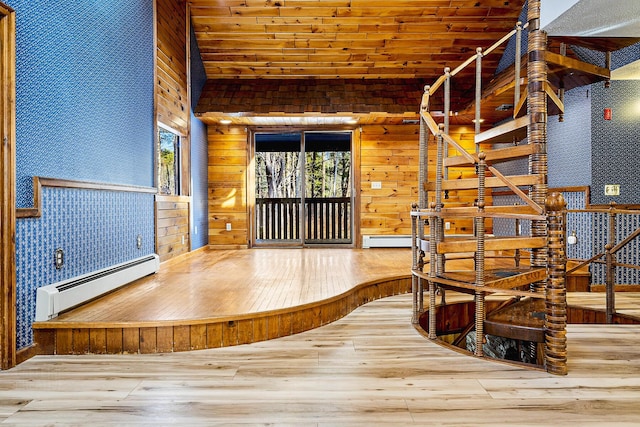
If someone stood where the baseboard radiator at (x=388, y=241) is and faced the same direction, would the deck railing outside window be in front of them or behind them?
behind

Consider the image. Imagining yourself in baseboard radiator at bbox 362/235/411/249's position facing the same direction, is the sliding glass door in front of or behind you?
behind

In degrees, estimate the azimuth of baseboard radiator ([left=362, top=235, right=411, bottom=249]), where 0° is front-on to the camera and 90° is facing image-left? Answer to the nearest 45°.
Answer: approximately 0°

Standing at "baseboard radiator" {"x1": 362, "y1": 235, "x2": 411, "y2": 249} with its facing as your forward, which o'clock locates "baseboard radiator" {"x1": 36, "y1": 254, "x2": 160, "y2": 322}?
"baseboard radiator" {"x1": 36, "y1": 254, "x2": 160, "y2": 322} is roughly at 1 o'clock from "baseboard radiator" {"x1": 362, "y1": 235, "x2": 411, "y2": 249}.

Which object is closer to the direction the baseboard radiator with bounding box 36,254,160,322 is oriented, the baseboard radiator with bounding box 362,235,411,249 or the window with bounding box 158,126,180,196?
the baseboard radiator

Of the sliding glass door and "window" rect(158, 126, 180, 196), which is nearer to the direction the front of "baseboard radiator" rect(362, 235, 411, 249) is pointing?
the window

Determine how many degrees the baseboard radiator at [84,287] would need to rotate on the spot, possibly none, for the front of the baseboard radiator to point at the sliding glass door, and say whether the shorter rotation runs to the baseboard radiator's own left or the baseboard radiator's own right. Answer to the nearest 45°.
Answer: approximately 90° to the baseboard radiator's own left

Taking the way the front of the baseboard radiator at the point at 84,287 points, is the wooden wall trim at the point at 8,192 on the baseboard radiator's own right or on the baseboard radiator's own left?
on the baseboard radiator's own right

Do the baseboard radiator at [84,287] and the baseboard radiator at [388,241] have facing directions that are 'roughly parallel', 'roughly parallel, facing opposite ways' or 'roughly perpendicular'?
roughly perpendicular
